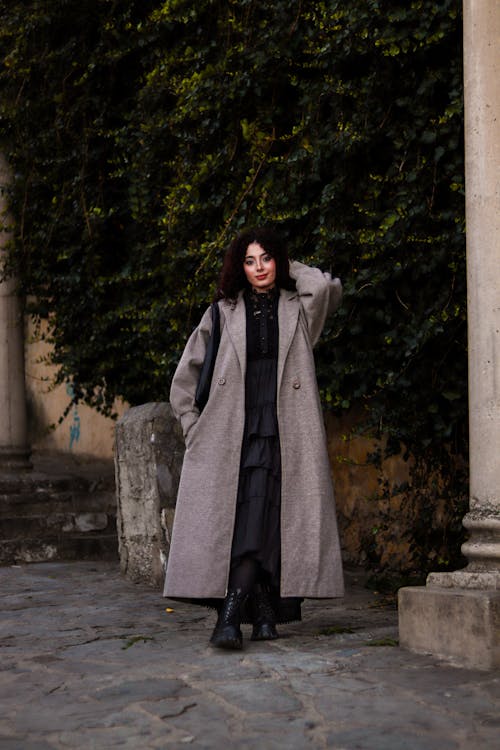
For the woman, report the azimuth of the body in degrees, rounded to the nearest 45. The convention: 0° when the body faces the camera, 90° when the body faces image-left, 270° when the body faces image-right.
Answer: approximately 0°

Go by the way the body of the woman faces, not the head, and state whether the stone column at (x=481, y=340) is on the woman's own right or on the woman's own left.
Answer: on the woman's own left

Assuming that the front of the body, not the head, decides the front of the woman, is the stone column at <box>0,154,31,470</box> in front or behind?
behind

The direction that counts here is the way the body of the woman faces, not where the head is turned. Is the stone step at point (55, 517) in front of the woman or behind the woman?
behind

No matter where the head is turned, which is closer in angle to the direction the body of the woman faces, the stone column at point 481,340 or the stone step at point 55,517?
the stone column
